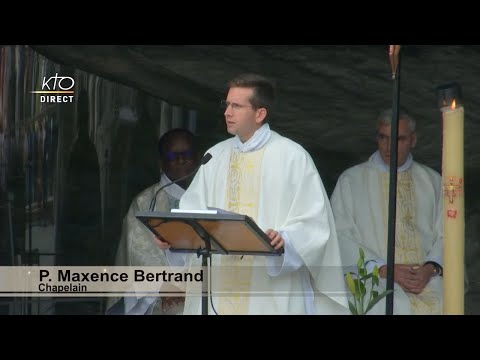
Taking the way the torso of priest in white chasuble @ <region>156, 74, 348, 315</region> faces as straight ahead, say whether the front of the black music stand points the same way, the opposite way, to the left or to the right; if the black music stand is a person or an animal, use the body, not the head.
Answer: the opposite way

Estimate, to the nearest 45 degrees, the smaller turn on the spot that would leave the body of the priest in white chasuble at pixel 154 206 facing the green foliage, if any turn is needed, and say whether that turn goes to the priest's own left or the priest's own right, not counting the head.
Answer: approximately 45° to the priest's own left

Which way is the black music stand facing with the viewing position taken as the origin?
facing away from the viewer and to the right of the viewer

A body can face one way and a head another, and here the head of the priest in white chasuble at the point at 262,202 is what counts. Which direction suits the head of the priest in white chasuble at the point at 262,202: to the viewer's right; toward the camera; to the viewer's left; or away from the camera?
to the viewer's left

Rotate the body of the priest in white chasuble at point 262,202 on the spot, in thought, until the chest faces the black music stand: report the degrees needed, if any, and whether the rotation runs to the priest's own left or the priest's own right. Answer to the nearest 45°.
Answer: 0° — they already face it

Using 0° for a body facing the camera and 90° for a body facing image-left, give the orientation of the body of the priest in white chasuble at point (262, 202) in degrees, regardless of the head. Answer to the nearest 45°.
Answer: approximately 45°
